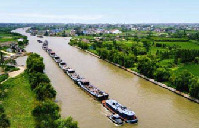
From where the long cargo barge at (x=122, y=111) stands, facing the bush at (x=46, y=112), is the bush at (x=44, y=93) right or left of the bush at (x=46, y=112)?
right

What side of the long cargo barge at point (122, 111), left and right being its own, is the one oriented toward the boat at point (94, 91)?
back

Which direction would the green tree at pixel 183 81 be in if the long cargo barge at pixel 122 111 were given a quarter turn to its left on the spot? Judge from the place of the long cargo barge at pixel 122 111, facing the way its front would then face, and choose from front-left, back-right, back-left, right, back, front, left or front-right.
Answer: front

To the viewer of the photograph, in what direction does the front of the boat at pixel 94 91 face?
facing the viewer and to the right of the viewer

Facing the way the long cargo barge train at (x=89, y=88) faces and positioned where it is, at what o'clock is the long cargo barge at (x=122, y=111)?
the long cargo barge at (x=122, y=111) is roughly at 1 o'clock from the long cargo barge train at (x=89, y=88).

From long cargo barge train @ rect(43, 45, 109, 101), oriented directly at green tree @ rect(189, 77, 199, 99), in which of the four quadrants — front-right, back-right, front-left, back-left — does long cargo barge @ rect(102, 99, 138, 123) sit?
front-right

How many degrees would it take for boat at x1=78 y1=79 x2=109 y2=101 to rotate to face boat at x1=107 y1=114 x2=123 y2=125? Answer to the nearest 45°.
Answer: approximately 45° to its right

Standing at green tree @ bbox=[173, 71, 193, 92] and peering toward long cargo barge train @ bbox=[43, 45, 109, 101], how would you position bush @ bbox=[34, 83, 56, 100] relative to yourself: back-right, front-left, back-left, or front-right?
front-left

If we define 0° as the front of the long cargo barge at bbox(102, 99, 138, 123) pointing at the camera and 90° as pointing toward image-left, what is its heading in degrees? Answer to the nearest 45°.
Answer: approximately 315°

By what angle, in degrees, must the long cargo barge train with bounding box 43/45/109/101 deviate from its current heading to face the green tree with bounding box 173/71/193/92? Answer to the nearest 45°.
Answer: approximately 45° to its left

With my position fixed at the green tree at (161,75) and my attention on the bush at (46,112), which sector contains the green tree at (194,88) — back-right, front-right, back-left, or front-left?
front-left

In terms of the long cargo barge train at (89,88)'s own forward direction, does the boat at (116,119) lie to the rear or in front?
in front

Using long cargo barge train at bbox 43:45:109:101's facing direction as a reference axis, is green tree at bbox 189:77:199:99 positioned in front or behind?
in front

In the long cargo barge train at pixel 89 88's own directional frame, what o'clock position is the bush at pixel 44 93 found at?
The bush is roughly at 3 o'clock from the long cargo barge train.

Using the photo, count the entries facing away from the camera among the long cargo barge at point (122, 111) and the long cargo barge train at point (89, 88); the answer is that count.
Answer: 0

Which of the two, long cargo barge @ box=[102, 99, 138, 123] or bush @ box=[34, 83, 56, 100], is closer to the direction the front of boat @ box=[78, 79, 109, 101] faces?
the long cargo barge
